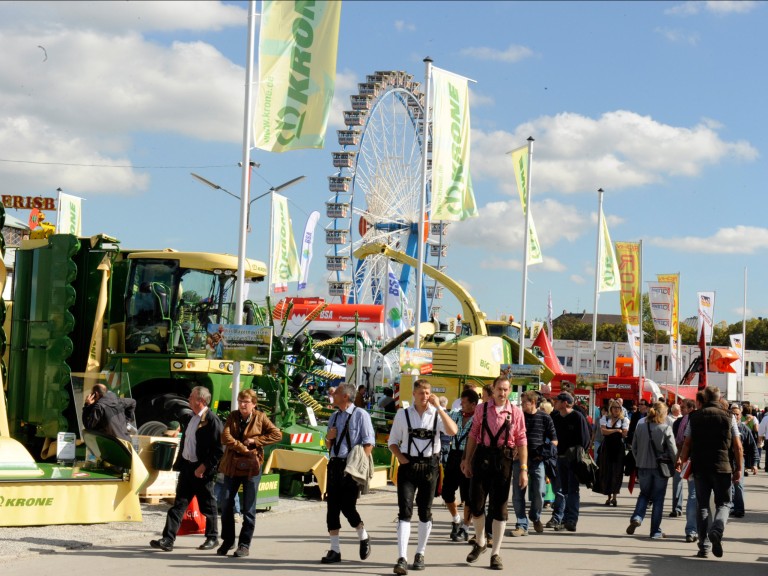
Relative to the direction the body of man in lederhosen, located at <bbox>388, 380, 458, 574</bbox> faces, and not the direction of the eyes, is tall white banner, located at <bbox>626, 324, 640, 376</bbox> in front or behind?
behind

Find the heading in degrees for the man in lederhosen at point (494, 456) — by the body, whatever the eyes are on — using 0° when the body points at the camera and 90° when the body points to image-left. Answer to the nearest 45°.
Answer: approximately 0°

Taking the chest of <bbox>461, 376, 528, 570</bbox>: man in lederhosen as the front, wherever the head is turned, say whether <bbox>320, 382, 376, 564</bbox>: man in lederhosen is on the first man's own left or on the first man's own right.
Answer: on the first man's own right

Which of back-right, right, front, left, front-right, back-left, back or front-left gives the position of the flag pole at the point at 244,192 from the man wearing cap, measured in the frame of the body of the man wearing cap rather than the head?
front-right

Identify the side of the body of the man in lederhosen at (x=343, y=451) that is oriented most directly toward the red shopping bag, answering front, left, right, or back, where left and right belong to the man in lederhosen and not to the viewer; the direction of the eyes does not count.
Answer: right

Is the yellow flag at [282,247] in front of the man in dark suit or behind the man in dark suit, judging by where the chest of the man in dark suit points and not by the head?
behind

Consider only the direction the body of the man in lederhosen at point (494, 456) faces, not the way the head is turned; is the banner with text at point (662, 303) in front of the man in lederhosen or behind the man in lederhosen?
behind

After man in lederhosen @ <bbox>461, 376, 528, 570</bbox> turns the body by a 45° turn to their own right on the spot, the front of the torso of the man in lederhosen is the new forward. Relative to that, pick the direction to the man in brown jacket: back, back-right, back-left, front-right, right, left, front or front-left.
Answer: front-right

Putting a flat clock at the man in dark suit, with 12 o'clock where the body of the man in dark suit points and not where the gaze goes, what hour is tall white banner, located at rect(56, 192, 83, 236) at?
The tall white banner is roughly at 4 o'clock from the man in dark suit.

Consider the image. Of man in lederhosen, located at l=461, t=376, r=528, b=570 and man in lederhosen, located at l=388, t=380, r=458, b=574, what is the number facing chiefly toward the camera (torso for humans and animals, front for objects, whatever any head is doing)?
2

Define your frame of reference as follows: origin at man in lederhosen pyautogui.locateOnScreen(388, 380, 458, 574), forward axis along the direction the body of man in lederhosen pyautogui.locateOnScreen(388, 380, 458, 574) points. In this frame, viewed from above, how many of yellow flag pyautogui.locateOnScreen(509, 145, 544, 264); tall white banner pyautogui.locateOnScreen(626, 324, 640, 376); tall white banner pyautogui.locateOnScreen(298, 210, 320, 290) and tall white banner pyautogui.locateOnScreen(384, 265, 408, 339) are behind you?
4

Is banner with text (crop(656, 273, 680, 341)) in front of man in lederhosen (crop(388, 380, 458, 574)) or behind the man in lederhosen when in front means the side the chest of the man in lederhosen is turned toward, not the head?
behind
